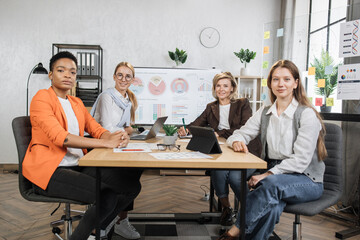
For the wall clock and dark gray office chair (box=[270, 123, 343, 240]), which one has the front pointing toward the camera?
the wall clock

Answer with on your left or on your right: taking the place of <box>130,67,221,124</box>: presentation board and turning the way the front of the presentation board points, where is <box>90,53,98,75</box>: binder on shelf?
on your right

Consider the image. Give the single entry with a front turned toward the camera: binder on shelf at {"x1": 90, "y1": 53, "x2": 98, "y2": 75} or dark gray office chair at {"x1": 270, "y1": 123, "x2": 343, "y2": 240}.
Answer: the binder on shelf

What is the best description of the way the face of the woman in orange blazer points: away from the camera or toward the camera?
toward the camera

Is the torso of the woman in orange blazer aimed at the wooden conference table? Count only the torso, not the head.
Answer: yes

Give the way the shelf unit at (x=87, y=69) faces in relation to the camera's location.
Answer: facing the viewer

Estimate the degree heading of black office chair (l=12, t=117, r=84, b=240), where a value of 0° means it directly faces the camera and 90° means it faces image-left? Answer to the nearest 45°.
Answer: approximately 270°

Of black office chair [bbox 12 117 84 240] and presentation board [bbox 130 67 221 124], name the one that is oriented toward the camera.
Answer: the presentation board

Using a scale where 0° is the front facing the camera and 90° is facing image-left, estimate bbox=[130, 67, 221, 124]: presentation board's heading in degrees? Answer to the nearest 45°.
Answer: approximately 0°

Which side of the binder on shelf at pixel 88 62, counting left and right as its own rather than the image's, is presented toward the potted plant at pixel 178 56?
left

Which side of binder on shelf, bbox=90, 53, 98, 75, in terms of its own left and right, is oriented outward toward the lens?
front

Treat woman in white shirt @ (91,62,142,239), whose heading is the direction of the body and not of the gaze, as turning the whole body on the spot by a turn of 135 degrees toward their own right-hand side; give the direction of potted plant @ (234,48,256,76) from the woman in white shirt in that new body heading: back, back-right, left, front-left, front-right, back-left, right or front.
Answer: back-right
